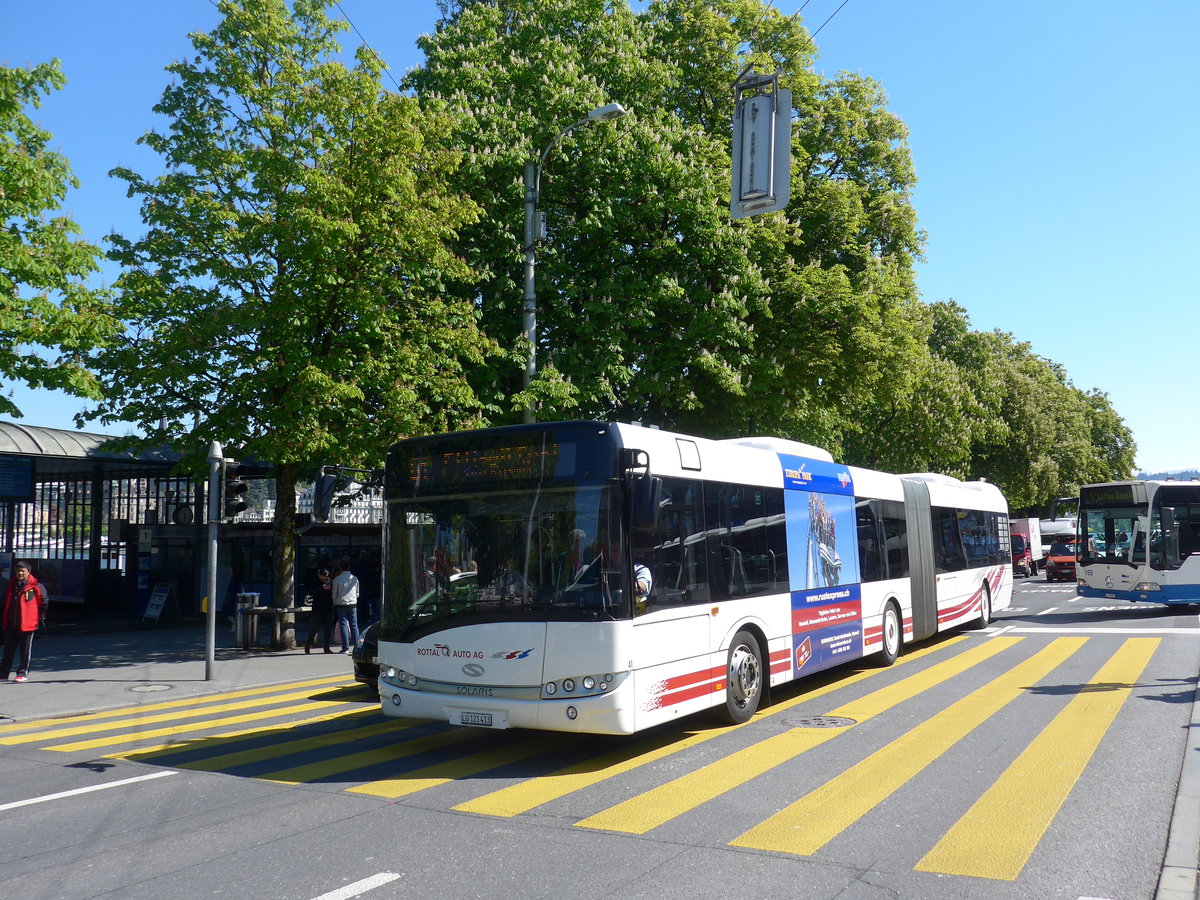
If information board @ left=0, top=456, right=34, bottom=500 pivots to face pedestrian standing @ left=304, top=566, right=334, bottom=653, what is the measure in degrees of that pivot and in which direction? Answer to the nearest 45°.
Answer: approximately 45° to its left

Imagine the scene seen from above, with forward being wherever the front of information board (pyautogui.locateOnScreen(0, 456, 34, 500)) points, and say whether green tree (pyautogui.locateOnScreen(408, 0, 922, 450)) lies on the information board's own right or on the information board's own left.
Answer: on the information board's own left

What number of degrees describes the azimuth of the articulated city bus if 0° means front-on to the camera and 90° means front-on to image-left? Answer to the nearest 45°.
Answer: approximately 45°

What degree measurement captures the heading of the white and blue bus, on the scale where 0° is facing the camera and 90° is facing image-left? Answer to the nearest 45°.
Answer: approximately 45°

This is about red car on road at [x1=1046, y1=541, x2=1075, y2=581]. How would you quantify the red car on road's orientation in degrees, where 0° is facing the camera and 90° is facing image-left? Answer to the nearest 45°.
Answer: approximately 0°
